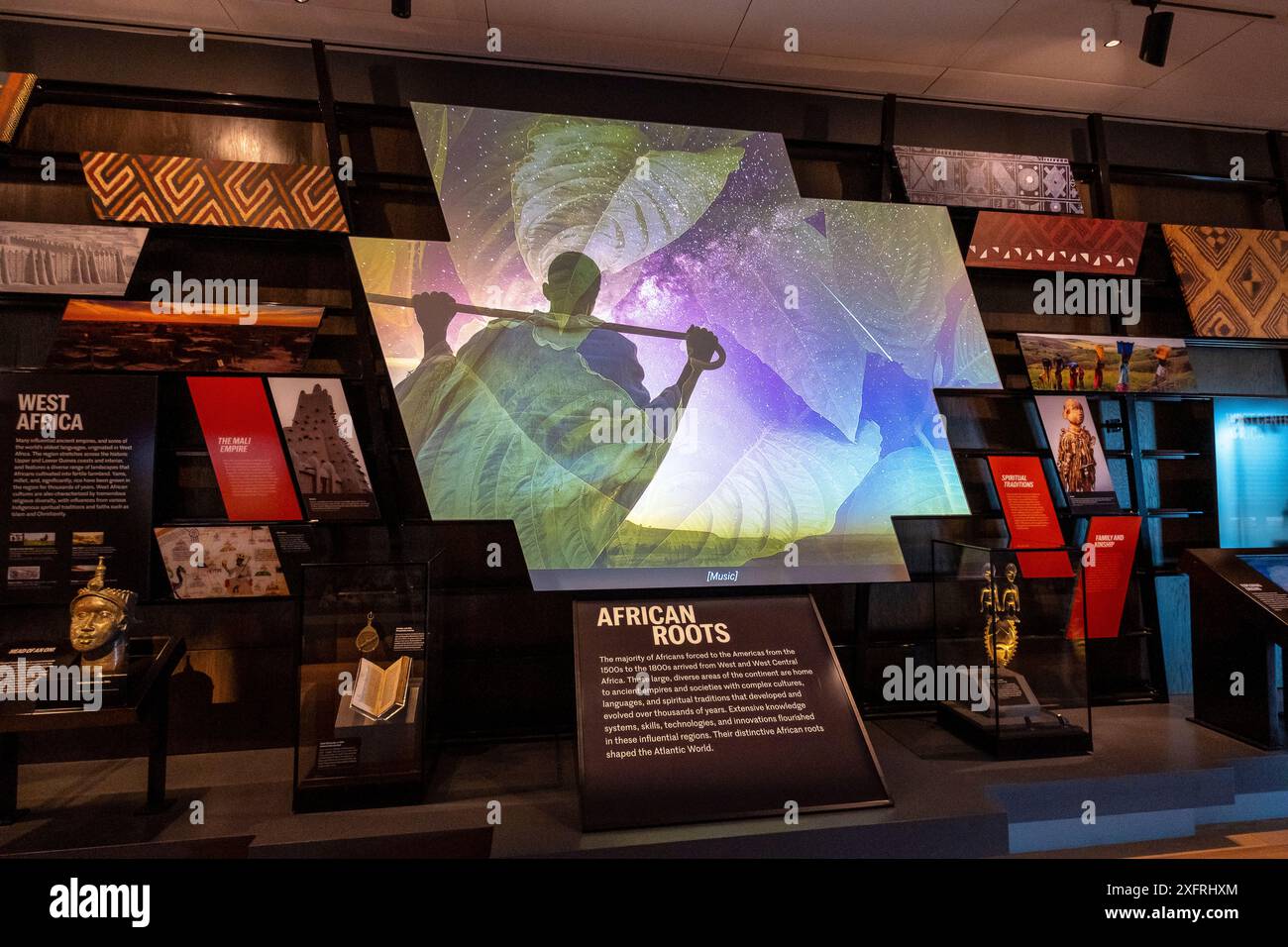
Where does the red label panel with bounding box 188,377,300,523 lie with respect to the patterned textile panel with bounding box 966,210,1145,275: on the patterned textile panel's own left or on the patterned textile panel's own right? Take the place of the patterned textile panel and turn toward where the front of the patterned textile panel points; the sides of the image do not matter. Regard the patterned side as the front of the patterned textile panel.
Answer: on the patterned textile panel's own right

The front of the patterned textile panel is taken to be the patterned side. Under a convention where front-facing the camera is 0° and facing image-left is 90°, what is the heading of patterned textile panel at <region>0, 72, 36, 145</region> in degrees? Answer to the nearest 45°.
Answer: approximately 0°

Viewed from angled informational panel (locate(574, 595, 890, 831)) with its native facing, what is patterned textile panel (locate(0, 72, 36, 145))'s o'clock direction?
The patterned textile panel is roughly at 3 o'clock from the angled informational panel.

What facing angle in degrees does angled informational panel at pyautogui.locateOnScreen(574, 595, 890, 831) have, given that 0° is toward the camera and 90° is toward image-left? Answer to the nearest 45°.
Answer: approximately 0°
